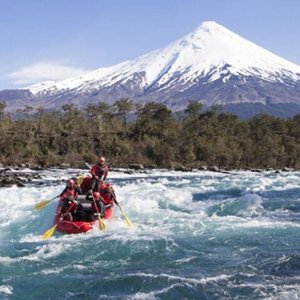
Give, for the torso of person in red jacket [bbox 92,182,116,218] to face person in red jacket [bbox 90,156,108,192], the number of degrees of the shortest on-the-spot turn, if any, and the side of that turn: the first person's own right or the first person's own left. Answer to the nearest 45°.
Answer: approximately 135° to the first person's own right

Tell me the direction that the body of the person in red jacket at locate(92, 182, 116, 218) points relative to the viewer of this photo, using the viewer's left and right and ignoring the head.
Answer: facing the viewer and to the left of the viewer

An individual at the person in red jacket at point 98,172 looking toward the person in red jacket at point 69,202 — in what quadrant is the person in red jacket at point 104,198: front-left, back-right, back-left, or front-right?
front-left

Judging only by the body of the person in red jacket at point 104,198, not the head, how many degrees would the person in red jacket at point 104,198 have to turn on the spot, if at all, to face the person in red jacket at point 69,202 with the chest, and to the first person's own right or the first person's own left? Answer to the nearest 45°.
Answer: approximately 90° to the first person's own right
